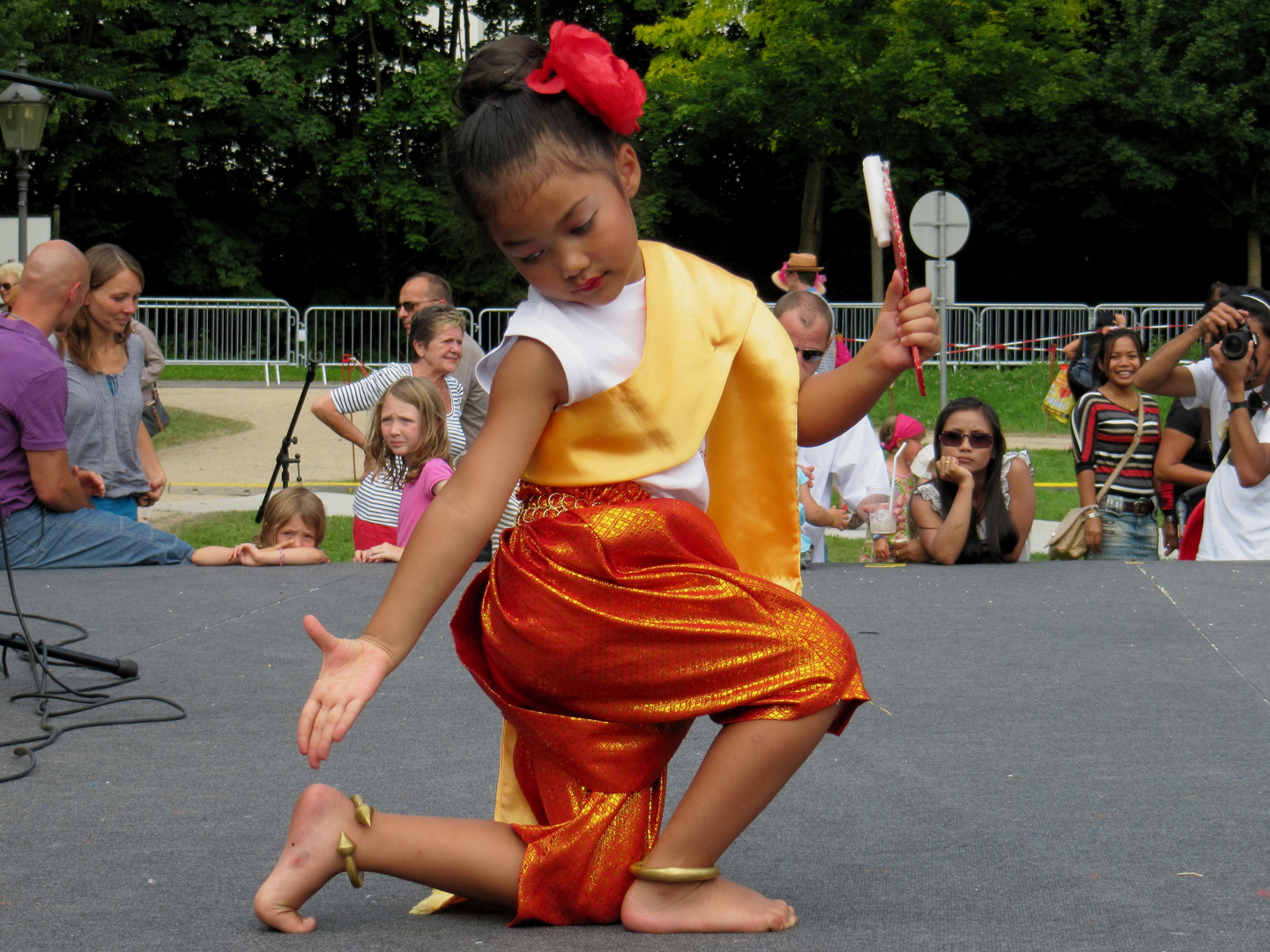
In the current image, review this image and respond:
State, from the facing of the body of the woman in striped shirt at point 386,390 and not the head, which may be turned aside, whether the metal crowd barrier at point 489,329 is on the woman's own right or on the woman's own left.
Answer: on the woman's own left

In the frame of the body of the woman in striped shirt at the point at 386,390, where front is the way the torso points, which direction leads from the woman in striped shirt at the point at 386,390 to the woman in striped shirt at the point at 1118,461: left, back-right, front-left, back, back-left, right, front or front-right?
front-left

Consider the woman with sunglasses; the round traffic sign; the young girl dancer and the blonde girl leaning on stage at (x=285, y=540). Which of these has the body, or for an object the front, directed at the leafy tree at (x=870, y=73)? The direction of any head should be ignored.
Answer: the round traffic sign

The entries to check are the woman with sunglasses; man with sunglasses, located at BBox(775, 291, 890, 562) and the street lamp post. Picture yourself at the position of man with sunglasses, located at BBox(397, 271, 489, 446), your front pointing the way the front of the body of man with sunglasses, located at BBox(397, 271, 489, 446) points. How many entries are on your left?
2

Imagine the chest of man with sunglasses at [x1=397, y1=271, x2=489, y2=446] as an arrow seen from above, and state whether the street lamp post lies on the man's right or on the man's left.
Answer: on the man's right
